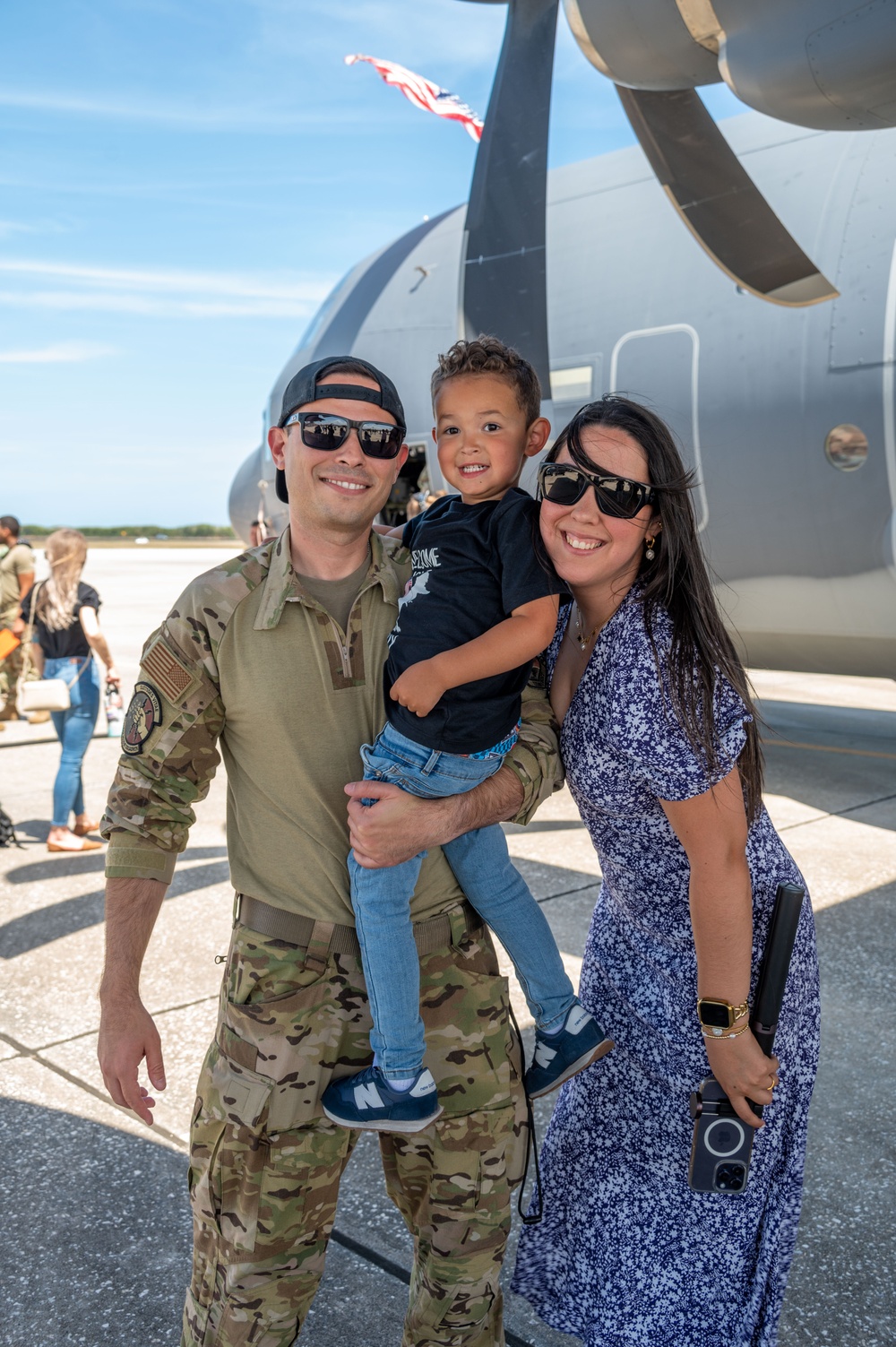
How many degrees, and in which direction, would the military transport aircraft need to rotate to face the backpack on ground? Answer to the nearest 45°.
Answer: approximately 45° to its left

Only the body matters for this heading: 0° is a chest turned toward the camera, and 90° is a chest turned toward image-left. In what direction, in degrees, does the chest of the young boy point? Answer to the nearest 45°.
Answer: approximately 45°

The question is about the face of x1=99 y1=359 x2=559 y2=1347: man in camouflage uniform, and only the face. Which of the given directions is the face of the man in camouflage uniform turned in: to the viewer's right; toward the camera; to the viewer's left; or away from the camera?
toward the camera

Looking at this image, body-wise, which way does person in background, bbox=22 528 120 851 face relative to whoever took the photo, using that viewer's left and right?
facing away from the viewer and to the right of the viewer

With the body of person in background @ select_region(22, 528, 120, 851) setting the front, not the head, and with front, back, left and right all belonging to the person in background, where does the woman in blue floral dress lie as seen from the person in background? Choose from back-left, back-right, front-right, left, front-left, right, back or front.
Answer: back-right

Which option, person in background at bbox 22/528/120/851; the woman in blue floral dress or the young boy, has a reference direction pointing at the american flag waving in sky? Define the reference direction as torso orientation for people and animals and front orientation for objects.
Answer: the person in background

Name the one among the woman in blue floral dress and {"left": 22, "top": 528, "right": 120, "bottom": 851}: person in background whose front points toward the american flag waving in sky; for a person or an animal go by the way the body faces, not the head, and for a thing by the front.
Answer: the person in background

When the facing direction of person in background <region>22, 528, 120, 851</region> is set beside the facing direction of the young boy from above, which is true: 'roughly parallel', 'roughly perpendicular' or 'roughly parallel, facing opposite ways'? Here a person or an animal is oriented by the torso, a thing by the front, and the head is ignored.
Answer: roughly parallel, facing opposite ways

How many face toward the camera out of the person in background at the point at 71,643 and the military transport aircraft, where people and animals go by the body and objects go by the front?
0

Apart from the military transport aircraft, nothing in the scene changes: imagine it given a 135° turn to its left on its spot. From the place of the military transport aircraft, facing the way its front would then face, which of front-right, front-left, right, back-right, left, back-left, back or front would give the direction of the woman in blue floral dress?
front

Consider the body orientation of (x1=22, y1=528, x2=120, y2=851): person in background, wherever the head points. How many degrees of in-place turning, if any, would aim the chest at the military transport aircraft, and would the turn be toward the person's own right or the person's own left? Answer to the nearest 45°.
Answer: approximately 90° to the person's own right

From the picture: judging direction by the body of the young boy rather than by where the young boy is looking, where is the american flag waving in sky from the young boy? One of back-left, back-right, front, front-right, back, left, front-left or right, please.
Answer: back-right

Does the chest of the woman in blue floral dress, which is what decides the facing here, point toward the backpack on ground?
no

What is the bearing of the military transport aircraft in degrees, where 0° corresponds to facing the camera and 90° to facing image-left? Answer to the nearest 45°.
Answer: approximately 135°

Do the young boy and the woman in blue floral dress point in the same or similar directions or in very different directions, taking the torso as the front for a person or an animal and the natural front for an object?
same or similar directions

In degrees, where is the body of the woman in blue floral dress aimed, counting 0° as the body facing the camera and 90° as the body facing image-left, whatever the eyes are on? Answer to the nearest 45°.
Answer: approximately 45°

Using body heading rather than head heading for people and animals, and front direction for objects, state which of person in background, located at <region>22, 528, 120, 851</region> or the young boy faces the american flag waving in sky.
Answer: the person in background
